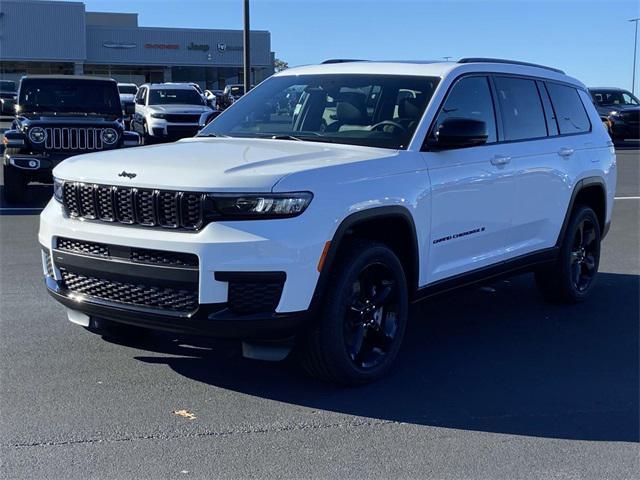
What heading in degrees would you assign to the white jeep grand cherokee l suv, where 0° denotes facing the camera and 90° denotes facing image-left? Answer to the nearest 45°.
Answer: approximately 45°

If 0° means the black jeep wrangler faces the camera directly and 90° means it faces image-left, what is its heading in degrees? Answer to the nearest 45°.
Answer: approximately 0°

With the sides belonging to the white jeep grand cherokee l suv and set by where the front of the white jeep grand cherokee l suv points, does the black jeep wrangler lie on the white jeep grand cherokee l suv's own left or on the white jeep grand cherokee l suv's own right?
on the white jeep grand cherokee l suv's own right

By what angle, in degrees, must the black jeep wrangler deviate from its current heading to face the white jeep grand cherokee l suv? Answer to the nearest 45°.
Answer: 0° — it already faces it

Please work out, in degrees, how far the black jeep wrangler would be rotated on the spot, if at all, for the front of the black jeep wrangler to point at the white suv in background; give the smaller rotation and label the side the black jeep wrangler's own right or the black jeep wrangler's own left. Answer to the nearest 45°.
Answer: approximately 180°
